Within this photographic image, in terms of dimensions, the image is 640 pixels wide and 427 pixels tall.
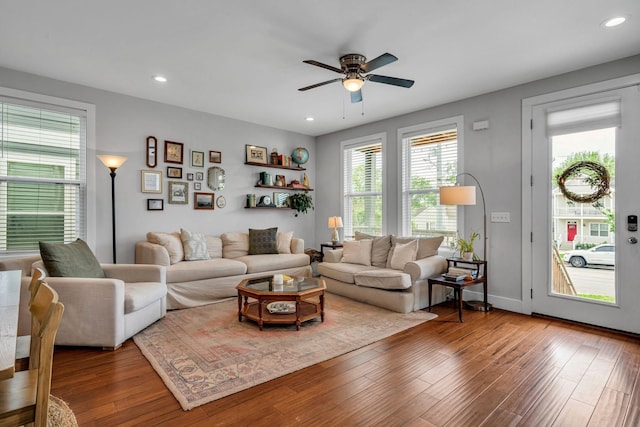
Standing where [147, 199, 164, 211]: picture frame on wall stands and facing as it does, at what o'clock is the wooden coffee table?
The wooden coffee table is roughly at 11 o'clock from the picture frame on wall.

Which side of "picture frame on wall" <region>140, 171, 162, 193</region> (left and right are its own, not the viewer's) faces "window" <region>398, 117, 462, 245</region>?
left

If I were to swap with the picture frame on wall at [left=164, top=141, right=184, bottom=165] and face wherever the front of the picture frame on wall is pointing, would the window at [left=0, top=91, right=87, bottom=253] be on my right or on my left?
on my right

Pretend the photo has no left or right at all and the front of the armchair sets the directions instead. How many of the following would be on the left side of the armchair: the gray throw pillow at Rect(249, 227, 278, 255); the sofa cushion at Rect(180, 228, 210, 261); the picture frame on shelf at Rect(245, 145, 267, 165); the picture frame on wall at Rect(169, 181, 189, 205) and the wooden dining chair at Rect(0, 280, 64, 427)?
4

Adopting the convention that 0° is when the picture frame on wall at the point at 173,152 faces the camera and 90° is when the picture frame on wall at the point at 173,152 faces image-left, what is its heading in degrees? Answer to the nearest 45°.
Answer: approximately 0°

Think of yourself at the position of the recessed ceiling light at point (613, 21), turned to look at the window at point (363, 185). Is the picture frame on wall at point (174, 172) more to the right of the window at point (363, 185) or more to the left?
left

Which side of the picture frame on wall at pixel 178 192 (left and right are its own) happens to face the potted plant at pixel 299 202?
left

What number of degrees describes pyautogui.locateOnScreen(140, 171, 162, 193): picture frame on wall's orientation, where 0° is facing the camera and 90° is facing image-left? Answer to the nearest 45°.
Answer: approximately 0°
